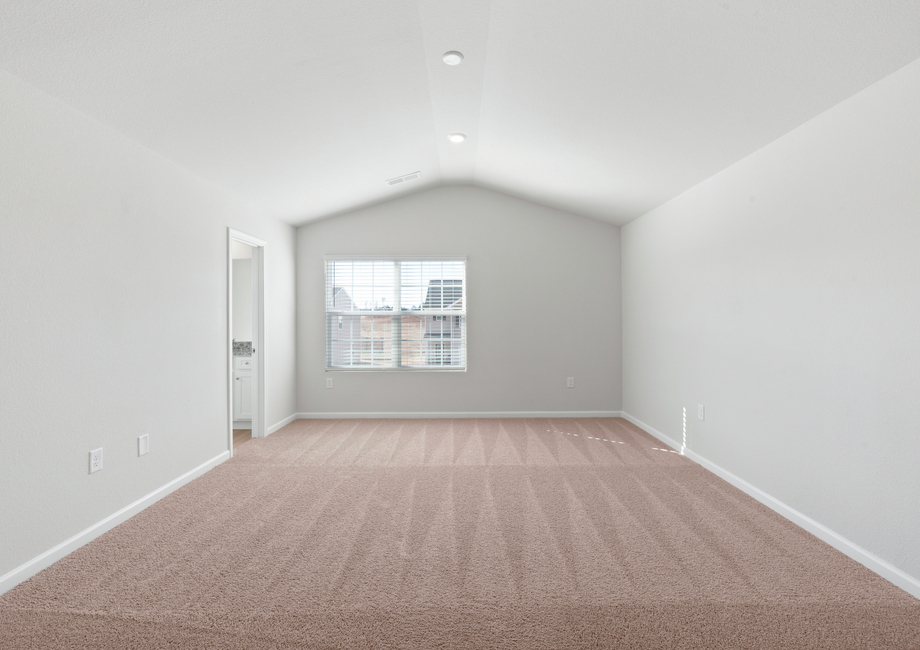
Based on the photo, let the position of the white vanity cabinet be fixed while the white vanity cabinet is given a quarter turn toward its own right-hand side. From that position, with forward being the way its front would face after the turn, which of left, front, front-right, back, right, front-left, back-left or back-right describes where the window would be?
back

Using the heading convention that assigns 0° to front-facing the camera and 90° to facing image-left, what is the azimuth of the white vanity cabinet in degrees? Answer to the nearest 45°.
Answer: approximately 0°
